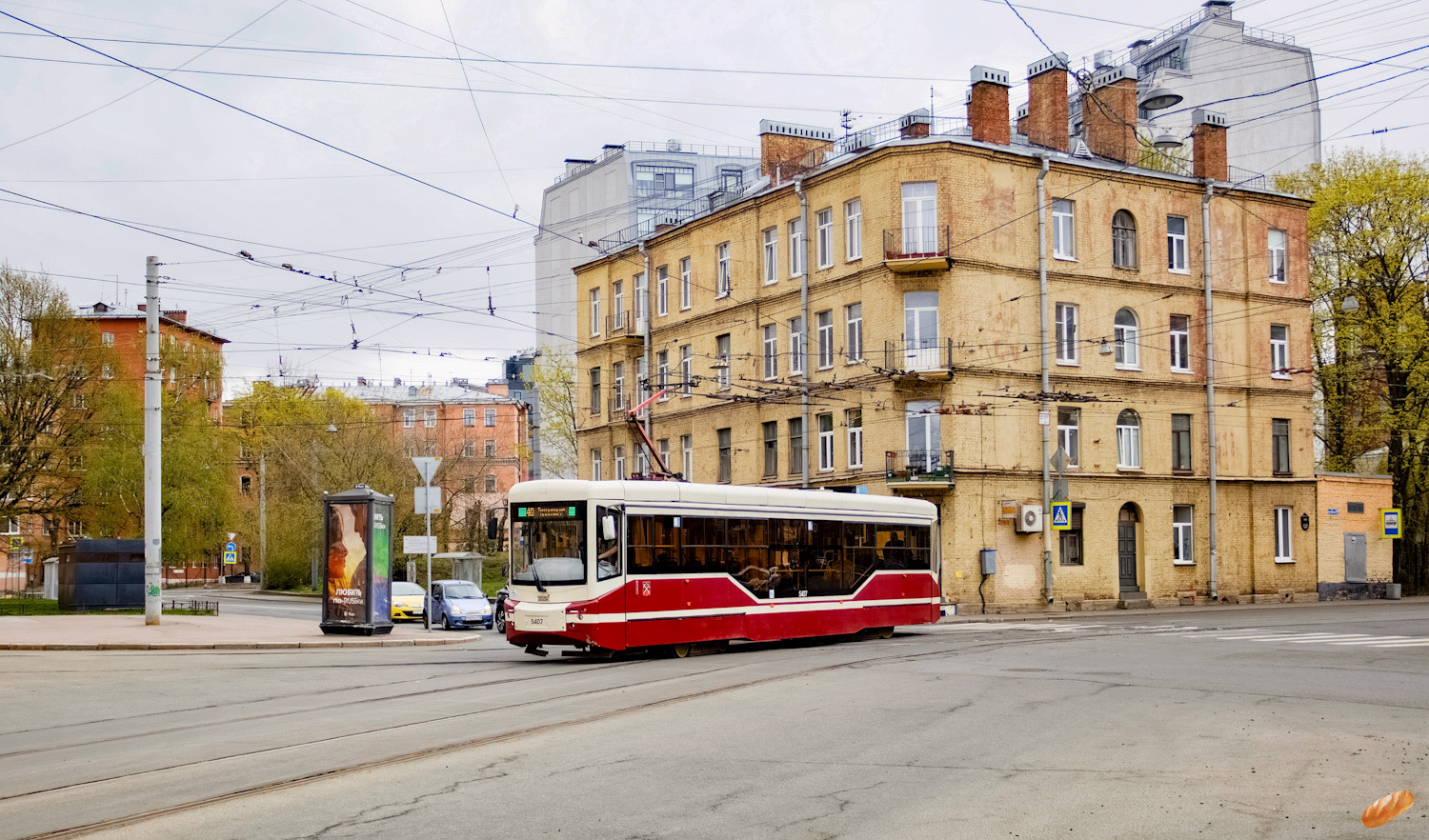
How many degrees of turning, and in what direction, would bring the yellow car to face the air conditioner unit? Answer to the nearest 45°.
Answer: approximately 45° to its left

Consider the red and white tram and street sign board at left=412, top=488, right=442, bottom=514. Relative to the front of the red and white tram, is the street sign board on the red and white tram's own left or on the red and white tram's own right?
on the red and white tram's own right

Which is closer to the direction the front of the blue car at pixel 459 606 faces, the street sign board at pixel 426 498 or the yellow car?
the street sign board

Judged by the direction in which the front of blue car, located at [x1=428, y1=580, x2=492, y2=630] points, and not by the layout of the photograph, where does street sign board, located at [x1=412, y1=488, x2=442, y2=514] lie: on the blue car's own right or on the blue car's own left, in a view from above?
on the blue car's own right

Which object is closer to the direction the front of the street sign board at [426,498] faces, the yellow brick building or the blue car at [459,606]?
the blue car

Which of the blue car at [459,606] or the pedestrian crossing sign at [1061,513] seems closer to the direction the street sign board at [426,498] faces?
the blue car

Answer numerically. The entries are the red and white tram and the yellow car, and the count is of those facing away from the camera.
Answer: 0
